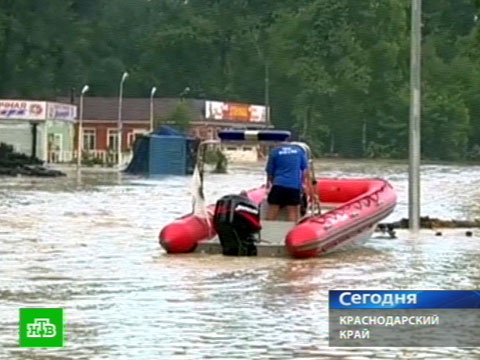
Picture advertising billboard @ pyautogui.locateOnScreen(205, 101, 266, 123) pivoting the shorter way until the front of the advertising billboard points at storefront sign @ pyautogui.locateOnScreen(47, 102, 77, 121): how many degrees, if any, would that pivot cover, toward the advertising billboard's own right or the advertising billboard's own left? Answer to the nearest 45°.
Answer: approximately 90° to the advertising billboard's own right

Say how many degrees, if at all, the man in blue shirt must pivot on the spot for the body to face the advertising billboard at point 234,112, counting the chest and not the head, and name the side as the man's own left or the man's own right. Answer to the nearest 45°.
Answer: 0° — they already face it

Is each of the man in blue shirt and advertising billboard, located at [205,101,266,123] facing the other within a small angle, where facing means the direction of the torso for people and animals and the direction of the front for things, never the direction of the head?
yes

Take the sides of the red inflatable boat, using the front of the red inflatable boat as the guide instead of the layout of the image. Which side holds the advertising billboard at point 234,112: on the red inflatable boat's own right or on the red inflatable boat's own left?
on the red inflatable boat's own left

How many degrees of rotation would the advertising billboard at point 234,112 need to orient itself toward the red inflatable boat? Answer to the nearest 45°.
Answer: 0° — it already faces it

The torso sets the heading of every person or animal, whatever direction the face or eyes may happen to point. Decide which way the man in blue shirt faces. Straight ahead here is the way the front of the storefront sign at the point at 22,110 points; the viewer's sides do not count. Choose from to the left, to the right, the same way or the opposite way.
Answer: the opposite way

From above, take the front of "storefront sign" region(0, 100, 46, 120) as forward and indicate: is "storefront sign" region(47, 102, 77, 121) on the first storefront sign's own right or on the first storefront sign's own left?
on the first storefront sign's own left

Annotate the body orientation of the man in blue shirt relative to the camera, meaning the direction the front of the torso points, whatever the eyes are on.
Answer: away from the camera
